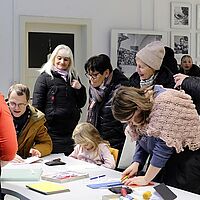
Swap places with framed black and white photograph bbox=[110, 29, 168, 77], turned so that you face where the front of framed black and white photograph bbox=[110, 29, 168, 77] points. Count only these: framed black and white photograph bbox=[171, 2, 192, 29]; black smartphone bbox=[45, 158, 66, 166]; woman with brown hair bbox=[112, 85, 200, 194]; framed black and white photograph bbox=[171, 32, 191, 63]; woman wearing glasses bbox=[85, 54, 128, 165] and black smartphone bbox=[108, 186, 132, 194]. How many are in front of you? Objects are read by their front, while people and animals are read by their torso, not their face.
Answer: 4

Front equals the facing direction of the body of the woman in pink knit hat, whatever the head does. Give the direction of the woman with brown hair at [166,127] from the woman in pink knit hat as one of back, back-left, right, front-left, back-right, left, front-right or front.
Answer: front-left

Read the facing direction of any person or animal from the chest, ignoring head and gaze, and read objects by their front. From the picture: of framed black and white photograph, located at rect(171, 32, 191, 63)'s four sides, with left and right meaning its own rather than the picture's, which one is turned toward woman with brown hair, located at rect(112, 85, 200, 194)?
front

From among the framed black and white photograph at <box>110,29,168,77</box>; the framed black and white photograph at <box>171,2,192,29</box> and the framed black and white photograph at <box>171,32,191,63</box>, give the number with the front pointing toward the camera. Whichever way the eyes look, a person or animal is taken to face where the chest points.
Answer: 3

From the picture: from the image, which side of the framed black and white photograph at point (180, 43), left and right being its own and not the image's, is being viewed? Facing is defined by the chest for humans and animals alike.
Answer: front

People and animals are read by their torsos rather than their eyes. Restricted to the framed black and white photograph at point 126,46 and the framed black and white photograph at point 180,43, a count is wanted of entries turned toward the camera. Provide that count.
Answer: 2

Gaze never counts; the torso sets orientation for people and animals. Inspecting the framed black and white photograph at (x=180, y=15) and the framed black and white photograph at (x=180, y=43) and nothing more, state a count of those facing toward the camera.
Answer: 2

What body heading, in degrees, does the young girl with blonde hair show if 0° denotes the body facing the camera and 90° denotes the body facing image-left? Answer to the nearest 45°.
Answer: approximately 45°

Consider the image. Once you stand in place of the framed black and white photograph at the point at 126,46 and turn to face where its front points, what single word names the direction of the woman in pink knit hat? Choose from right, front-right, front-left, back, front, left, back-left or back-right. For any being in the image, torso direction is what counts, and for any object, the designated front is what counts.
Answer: front

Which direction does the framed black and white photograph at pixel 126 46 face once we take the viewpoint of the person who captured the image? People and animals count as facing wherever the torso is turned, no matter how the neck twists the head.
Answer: facing the viewer

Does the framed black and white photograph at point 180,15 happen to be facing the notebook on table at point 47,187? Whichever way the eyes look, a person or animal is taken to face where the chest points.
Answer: yes

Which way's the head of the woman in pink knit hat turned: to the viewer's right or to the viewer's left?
to the viewer's left

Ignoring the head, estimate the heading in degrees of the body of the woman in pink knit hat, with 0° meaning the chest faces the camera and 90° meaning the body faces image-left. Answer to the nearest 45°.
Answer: approximately 45°
